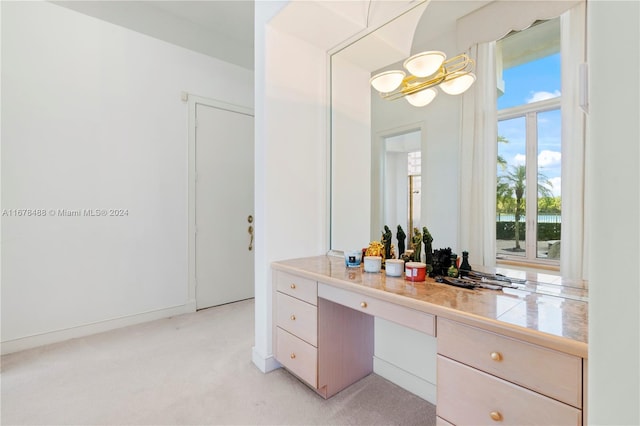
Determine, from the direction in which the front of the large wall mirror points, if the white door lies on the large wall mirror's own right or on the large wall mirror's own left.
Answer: on the large wall mirror's own right

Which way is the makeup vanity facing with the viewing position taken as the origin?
facing the viewer and to the left of the viewer

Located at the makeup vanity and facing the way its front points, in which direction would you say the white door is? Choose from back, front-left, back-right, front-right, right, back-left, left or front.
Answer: right

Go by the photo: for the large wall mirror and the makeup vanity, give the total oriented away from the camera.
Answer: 0
